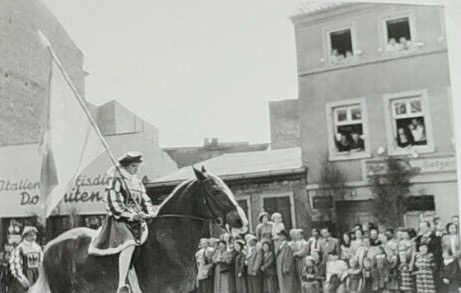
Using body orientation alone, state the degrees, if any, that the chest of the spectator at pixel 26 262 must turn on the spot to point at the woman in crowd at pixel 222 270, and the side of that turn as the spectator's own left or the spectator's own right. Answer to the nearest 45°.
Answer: approximately 45° to the spectator's own left

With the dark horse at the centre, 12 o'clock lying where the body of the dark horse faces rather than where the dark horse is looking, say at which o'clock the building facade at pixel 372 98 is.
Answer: The building facade is roughly at 10 o'clock from the dark horse.

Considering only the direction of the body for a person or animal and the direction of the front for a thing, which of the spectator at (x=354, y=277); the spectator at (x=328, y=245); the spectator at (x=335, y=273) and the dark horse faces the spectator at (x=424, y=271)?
the dark horse

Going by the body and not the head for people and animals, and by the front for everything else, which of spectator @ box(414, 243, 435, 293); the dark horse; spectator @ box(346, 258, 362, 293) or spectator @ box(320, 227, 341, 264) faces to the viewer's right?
the dark horse

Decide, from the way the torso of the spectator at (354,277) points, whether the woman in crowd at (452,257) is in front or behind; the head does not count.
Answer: behind

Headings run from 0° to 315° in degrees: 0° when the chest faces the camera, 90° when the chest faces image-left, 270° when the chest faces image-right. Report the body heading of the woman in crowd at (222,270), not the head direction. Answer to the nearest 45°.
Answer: approximately 0°

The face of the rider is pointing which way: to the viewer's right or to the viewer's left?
to the viewer's right

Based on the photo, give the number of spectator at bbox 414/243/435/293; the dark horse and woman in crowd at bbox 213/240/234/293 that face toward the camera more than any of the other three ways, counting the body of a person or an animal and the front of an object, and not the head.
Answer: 2

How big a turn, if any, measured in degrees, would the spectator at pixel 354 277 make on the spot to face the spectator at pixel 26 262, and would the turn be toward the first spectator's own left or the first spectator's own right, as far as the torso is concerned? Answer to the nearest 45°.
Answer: approximately 45° to the first spectator's own right
